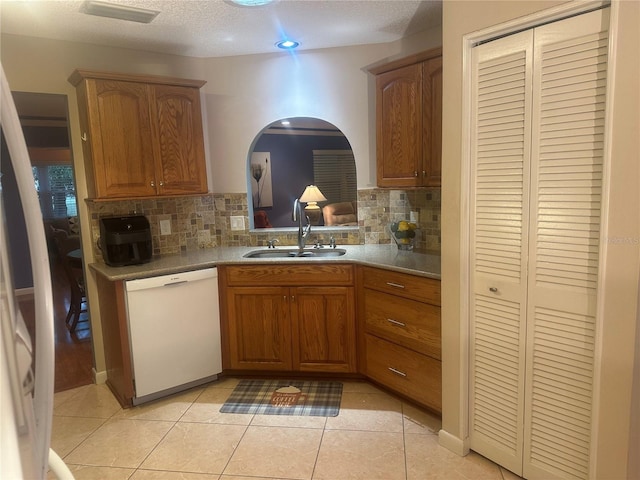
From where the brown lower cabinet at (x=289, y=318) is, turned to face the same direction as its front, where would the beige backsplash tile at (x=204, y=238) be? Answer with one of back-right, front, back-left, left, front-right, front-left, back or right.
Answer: back-right

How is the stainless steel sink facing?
toward the camera

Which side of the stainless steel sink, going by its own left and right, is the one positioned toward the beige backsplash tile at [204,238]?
right

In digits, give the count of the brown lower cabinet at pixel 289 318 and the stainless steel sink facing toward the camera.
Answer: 2

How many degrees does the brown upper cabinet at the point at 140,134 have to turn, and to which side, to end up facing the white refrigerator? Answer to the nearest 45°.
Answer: approximately 45° to its right

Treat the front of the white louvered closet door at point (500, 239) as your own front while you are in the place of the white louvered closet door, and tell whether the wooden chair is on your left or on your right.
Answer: on your right

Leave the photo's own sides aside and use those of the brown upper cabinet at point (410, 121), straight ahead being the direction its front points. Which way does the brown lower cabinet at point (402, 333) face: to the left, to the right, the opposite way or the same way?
the same way

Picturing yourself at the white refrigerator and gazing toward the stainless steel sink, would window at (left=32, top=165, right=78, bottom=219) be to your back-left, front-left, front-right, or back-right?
front-left

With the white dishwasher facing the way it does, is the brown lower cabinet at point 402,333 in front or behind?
in front

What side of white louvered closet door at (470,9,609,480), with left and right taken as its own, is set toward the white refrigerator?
front

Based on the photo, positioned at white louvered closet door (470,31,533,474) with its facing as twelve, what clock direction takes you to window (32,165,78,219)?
The window is roughly at 2 o'clock from the white louvered closet door.

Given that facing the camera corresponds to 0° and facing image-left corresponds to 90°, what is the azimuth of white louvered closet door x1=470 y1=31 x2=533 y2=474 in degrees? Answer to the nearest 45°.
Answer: approximately 45°

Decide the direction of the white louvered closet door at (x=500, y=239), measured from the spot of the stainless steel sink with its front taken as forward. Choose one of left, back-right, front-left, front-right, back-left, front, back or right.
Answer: front-left

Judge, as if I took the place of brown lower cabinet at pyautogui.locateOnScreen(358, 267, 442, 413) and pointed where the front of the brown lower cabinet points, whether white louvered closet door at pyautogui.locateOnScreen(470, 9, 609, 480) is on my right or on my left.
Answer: on my left
